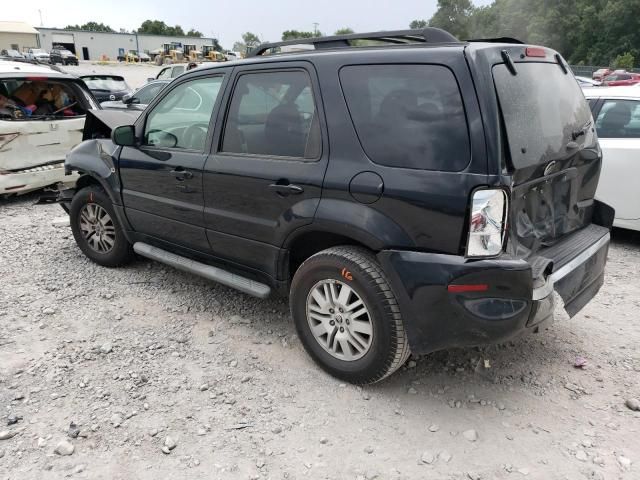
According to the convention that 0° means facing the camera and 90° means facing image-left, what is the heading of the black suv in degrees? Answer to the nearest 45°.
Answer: approximately 135°

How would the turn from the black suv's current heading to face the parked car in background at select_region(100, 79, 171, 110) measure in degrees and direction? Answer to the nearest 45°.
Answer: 0° — it already faces it

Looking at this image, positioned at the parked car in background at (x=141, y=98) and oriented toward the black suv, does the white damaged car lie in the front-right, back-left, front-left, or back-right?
front-right

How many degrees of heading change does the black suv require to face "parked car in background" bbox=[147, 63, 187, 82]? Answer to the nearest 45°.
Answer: approximately 45° to its right

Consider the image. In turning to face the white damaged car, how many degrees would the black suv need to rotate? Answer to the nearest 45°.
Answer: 0° — it already faces it

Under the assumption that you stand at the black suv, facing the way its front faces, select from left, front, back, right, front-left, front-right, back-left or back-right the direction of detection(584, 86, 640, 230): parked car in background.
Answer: right

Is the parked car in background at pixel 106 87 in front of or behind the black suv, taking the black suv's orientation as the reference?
in front
